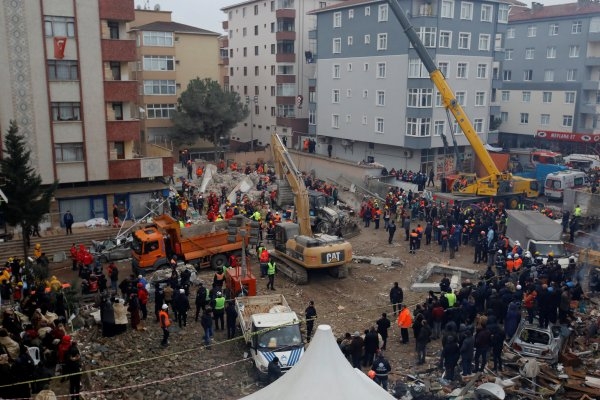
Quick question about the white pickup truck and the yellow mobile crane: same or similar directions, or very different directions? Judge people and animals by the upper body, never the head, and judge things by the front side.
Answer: very different directions

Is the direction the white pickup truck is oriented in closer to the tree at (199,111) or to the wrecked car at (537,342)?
the wrecked car

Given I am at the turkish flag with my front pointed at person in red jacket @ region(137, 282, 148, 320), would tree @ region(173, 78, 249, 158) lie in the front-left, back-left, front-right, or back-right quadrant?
back-left

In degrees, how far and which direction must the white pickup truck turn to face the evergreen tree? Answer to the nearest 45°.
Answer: approximately 180°

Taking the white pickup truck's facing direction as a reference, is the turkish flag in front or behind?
behind

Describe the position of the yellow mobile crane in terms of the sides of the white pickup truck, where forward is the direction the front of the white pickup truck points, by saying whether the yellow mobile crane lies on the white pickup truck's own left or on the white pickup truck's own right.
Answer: on the white pickup truck's own left
